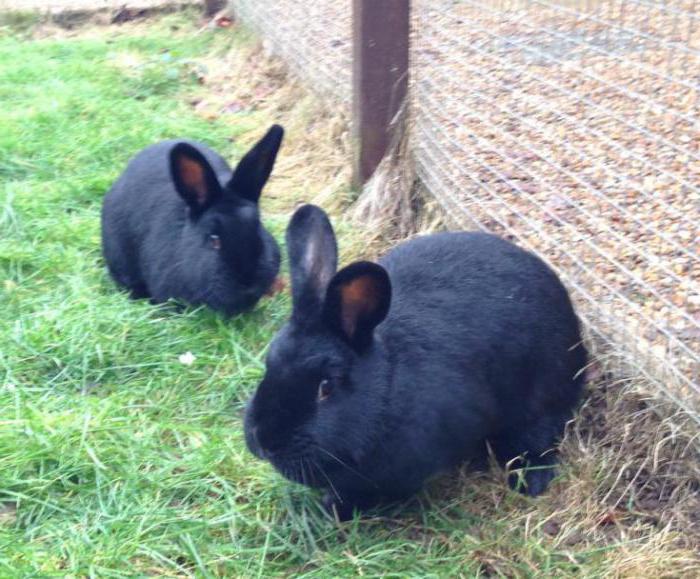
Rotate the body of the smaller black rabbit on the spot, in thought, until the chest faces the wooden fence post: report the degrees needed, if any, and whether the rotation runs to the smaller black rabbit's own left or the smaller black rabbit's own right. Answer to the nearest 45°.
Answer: approximately 90° to the smaller black rabbit's own left

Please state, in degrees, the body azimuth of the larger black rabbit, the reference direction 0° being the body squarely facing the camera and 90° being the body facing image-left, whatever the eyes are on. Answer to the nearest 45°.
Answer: approximately 45°

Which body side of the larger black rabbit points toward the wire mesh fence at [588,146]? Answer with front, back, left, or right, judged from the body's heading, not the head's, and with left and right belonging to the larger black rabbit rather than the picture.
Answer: back

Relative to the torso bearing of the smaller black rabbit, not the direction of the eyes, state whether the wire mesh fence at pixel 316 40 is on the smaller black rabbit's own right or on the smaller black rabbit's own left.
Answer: on the smaller black rabbit's own left

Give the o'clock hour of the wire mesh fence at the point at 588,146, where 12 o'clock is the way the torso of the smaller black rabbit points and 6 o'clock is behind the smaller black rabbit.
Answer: The wire mesh fence is roughly at 11 o'clock from the smaller black rabbit.

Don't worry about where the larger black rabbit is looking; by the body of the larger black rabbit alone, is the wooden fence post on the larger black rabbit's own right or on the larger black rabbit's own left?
on the larger black rabbit's own right

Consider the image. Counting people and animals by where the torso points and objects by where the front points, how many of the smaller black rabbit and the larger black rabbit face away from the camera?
0

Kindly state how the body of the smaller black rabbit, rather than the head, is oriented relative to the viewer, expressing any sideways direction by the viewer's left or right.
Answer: facing the viewer and to the right of the viewer
